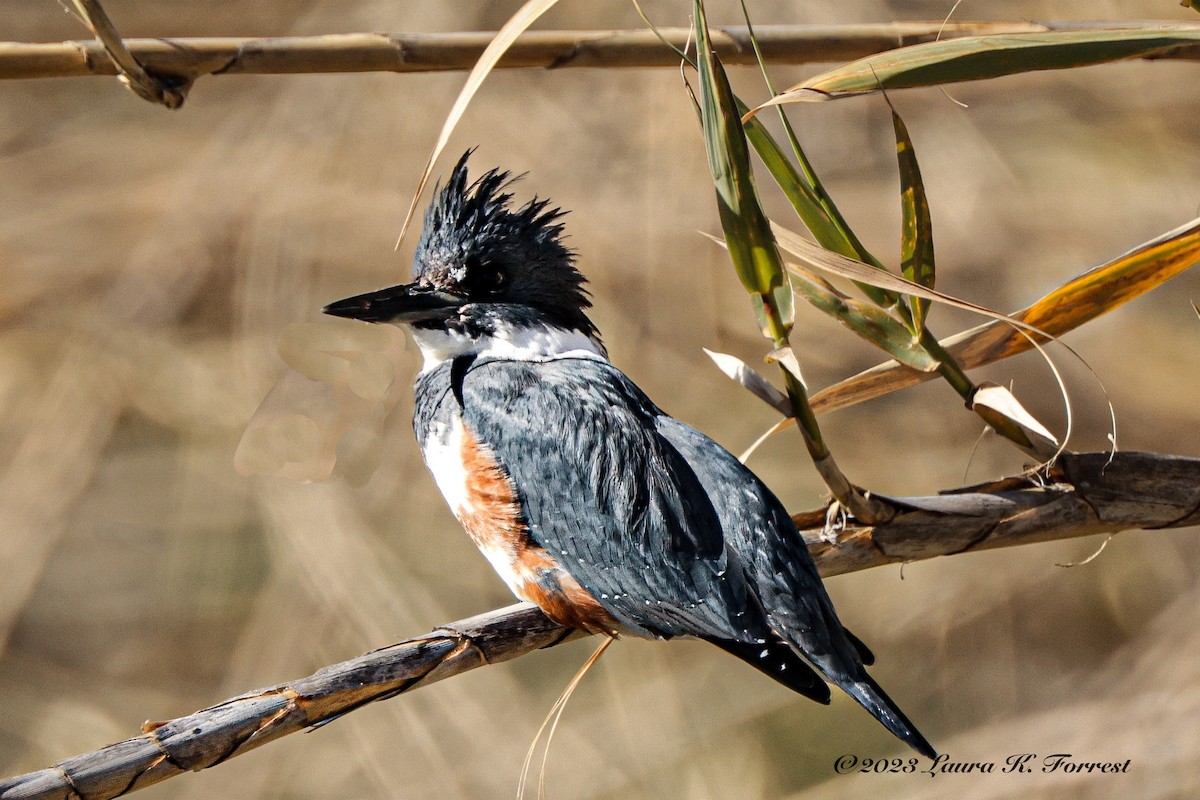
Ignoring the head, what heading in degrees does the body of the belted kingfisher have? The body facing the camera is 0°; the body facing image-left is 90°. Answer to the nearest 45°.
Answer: approximately 90°
